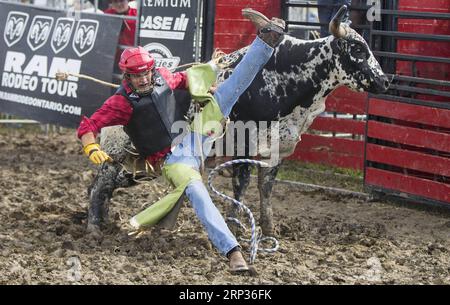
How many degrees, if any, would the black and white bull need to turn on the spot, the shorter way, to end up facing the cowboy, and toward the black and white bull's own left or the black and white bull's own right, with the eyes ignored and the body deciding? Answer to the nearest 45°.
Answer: approximately 135° to the black and white bull's own right

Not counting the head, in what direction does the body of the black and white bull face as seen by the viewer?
to the viewer's right

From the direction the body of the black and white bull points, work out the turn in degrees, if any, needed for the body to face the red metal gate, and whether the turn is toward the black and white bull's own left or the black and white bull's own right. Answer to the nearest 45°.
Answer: approximately 45° to the black and white bull's own left

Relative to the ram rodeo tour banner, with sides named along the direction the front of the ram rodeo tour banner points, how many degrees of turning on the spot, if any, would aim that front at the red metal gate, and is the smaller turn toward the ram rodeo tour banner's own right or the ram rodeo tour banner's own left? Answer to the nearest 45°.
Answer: approximately 45° to the ram rodeo tour banner's own left

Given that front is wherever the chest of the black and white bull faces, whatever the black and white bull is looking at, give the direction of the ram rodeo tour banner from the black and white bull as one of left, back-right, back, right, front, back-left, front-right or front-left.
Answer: back-left

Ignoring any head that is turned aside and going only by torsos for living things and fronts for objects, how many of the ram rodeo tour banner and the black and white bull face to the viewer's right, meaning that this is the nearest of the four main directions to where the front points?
1

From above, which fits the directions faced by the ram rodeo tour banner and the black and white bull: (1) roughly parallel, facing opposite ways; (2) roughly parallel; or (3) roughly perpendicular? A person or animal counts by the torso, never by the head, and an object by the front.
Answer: roughly perpendicular

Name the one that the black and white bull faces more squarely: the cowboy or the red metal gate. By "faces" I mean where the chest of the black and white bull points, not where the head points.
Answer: the red metal gate

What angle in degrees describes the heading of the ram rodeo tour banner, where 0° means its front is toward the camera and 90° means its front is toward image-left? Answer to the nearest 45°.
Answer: approximately 0°
